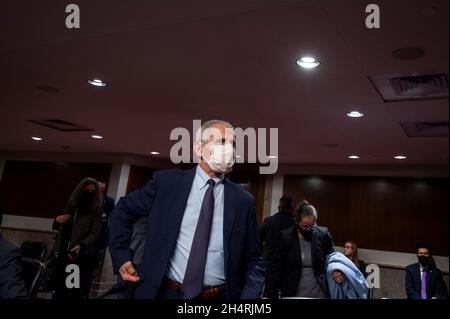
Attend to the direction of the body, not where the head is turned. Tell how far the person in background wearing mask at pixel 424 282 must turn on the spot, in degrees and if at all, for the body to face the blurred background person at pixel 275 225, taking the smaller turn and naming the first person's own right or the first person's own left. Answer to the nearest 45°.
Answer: approximately 45° to the first person's own right

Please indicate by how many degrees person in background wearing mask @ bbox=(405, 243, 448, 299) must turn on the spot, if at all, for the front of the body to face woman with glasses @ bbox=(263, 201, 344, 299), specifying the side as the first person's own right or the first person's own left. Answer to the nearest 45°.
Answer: approximately 45° to the first person's own right

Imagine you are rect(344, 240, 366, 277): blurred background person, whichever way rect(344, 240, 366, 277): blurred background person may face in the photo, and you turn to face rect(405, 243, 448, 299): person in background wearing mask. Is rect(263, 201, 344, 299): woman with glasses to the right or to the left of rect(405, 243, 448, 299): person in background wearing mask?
right

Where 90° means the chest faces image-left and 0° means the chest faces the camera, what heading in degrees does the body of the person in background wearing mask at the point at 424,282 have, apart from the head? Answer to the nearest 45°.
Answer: approximately 0°

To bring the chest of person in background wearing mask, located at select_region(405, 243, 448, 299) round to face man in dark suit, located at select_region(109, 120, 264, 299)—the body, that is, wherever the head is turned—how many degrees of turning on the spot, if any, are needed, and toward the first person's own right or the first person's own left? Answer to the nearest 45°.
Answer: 0° — they already face them
